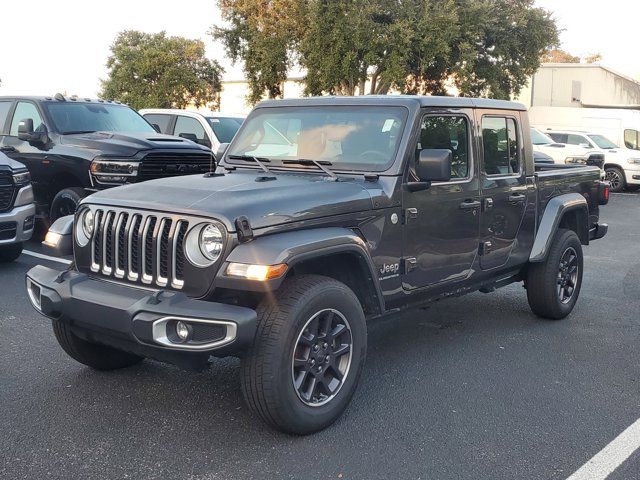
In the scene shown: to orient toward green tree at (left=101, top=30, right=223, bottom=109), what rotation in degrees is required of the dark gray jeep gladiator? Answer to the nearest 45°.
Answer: approximately 135° to its right

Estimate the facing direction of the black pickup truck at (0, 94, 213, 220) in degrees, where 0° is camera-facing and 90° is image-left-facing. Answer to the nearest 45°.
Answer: approximately 315°

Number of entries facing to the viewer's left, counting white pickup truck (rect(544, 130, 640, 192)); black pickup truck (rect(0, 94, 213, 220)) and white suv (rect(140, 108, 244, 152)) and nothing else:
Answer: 0

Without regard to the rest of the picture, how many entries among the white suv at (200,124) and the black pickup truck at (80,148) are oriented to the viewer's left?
0

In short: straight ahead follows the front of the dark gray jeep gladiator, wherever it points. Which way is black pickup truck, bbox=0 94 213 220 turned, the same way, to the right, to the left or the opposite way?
to the left

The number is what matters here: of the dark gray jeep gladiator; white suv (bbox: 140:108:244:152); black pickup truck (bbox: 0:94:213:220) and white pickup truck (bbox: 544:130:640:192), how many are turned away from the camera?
0

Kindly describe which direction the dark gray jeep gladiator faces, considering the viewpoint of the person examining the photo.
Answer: facing the viewer and to the left of the viewer

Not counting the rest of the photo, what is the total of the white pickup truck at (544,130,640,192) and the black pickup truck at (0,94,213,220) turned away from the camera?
0

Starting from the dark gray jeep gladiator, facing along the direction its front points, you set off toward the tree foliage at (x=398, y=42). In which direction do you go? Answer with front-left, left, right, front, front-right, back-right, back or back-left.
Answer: back-right

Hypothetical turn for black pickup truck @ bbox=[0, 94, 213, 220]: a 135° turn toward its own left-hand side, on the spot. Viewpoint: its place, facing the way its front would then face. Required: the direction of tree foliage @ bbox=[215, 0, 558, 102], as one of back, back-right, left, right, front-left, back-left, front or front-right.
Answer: front-right

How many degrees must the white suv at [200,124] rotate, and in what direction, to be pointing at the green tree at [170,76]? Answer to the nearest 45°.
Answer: approximately 135° to its left

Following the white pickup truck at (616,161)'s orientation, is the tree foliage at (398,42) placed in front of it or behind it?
behind

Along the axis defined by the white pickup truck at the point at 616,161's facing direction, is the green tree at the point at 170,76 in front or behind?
behind

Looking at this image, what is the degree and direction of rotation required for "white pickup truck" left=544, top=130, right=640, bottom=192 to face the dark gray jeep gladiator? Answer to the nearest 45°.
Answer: approximately 45° to its right

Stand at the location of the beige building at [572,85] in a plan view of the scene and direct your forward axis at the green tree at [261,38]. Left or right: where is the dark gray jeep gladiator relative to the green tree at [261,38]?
left

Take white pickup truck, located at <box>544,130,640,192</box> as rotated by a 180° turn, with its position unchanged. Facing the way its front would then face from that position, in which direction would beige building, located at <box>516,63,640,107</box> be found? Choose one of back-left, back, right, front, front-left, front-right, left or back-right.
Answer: front-right

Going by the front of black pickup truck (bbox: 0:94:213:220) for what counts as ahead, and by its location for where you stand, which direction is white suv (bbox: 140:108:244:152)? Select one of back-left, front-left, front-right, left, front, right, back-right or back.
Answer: left

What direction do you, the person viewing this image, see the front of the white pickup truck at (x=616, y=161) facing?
facing the viewer and to the right of the viewer
